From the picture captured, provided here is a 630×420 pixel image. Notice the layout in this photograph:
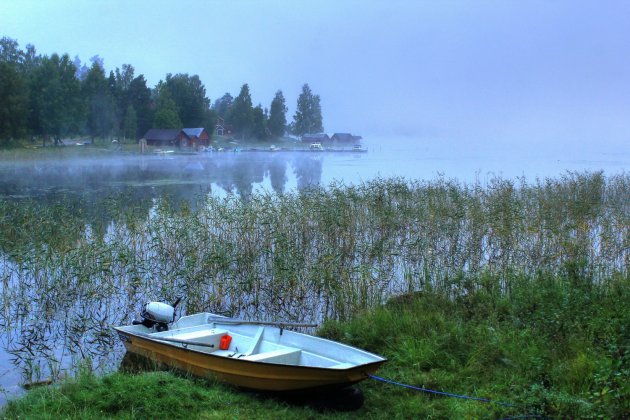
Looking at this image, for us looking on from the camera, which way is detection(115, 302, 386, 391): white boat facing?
facing the viewer and to the right of the viewer
